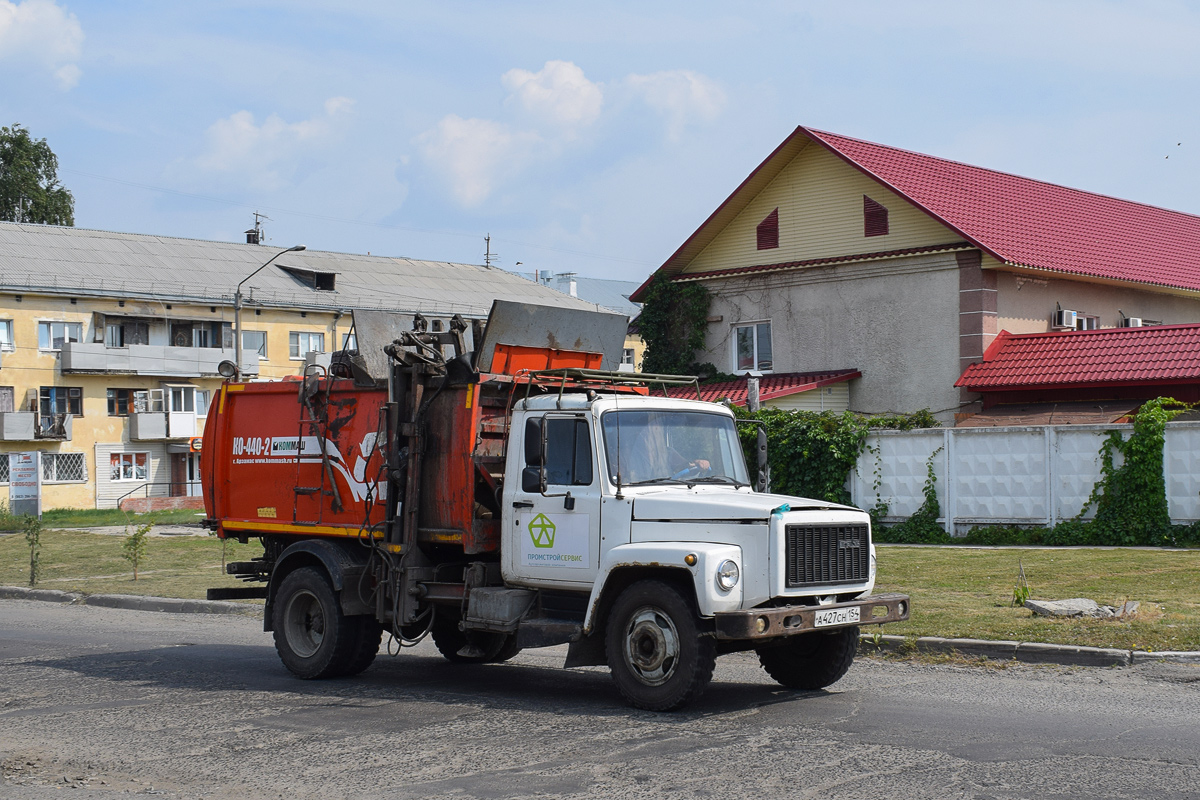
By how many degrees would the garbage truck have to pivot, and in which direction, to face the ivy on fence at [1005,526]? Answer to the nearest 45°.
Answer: approximately 90° to its left

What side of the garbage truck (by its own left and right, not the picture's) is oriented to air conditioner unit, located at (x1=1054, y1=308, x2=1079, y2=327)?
left

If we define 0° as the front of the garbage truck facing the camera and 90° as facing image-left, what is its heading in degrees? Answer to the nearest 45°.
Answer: approximately 315°

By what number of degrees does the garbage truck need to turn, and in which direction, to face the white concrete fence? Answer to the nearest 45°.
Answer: approximately 90° to its left

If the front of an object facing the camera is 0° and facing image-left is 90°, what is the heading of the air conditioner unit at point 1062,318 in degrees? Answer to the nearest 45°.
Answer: approximately 315°

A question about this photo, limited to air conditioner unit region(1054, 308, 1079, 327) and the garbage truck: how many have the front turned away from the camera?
0

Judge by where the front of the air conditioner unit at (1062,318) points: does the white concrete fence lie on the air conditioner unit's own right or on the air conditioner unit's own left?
on the air conditioner unit's own right

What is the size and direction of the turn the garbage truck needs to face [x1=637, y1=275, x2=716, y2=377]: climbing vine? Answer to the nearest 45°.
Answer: approximately 135° to its left

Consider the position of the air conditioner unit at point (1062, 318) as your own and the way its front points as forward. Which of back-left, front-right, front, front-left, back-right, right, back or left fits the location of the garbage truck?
front-right

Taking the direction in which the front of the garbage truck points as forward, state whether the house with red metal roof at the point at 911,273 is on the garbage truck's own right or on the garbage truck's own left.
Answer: on the garbage truck's own left
